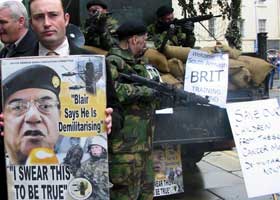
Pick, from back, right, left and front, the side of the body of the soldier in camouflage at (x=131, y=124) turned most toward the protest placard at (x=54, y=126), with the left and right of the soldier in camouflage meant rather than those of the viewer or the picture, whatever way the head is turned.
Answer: right

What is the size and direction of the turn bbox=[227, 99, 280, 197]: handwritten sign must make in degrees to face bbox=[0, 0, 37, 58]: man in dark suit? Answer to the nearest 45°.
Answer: approximately 45° to its right

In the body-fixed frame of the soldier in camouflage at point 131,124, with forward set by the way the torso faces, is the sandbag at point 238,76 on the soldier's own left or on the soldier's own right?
on the soldier's own left

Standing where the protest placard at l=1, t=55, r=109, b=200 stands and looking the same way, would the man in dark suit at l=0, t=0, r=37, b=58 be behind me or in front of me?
behind

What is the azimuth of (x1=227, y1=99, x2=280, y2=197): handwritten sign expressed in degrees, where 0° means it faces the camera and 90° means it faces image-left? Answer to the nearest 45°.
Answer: approximately 0°

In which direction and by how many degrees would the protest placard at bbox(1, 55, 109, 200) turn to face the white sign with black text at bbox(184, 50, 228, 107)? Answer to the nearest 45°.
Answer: approximately 135° to its left

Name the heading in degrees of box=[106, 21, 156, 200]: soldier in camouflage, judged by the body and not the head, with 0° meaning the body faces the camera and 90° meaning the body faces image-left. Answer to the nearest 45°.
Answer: approximately 270°

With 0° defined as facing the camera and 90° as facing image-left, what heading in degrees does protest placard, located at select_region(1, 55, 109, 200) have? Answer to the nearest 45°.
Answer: approximately 0°

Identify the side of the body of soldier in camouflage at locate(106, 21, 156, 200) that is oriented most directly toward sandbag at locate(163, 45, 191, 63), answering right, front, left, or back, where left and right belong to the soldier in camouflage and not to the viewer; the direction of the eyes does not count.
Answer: left

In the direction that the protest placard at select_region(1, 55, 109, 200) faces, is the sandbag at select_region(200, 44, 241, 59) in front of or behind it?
behind
